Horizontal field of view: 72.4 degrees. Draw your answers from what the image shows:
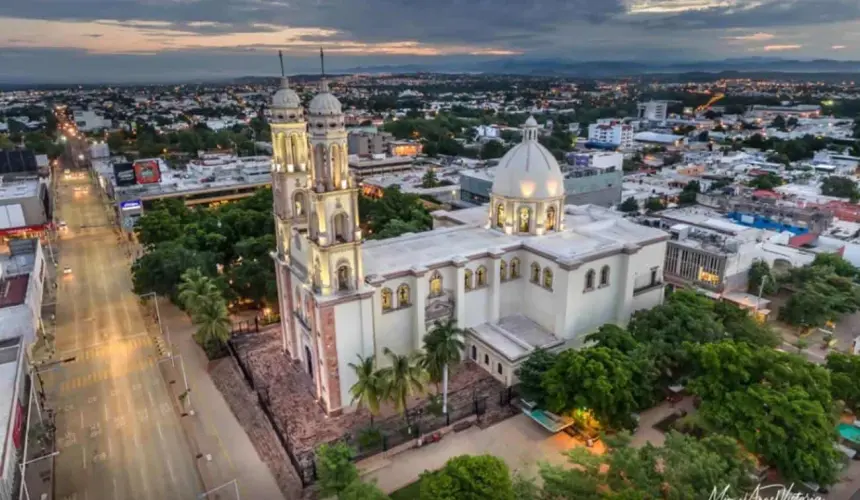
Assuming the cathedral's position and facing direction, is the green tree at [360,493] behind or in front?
in front

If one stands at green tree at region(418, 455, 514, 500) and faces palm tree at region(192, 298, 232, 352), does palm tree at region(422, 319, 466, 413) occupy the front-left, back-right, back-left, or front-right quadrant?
front-right

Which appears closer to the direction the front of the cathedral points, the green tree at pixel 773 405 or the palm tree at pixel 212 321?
the palm tree

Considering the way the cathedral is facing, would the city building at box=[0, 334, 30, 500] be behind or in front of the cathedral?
in front

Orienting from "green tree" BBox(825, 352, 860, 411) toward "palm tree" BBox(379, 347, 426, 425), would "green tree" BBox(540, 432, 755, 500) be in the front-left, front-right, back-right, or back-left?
front-left

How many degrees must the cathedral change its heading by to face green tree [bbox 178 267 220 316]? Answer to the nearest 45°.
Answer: approximately 45° to its right

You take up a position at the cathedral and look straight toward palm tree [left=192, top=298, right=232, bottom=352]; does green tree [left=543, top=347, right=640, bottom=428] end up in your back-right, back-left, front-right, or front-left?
back-left

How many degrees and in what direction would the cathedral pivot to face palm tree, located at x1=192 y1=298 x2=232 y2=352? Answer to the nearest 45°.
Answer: approximately 45° to its right

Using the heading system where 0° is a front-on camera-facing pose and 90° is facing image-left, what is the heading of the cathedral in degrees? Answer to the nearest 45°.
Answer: approximately 45°

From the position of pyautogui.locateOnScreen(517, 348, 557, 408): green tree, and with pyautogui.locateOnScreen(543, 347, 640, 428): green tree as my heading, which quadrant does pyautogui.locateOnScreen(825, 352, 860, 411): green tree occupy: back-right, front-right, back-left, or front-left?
front-left

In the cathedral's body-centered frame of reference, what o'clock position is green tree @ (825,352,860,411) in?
The green tree is roughly at 8 o'clock from the cathedral.

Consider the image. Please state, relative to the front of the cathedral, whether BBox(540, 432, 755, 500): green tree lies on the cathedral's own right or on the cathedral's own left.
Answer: on the cathedral's own left

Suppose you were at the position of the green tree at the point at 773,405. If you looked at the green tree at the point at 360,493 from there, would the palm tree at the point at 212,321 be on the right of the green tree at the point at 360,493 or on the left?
right

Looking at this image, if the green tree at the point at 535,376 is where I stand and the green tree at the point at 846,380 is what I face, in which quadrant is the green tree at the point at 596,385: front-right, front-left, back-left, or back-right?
front-right

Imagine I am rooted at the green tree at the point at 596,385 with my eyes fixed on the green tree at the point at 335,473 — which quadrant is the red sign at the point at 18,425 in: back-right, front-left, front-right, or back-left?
front-right
